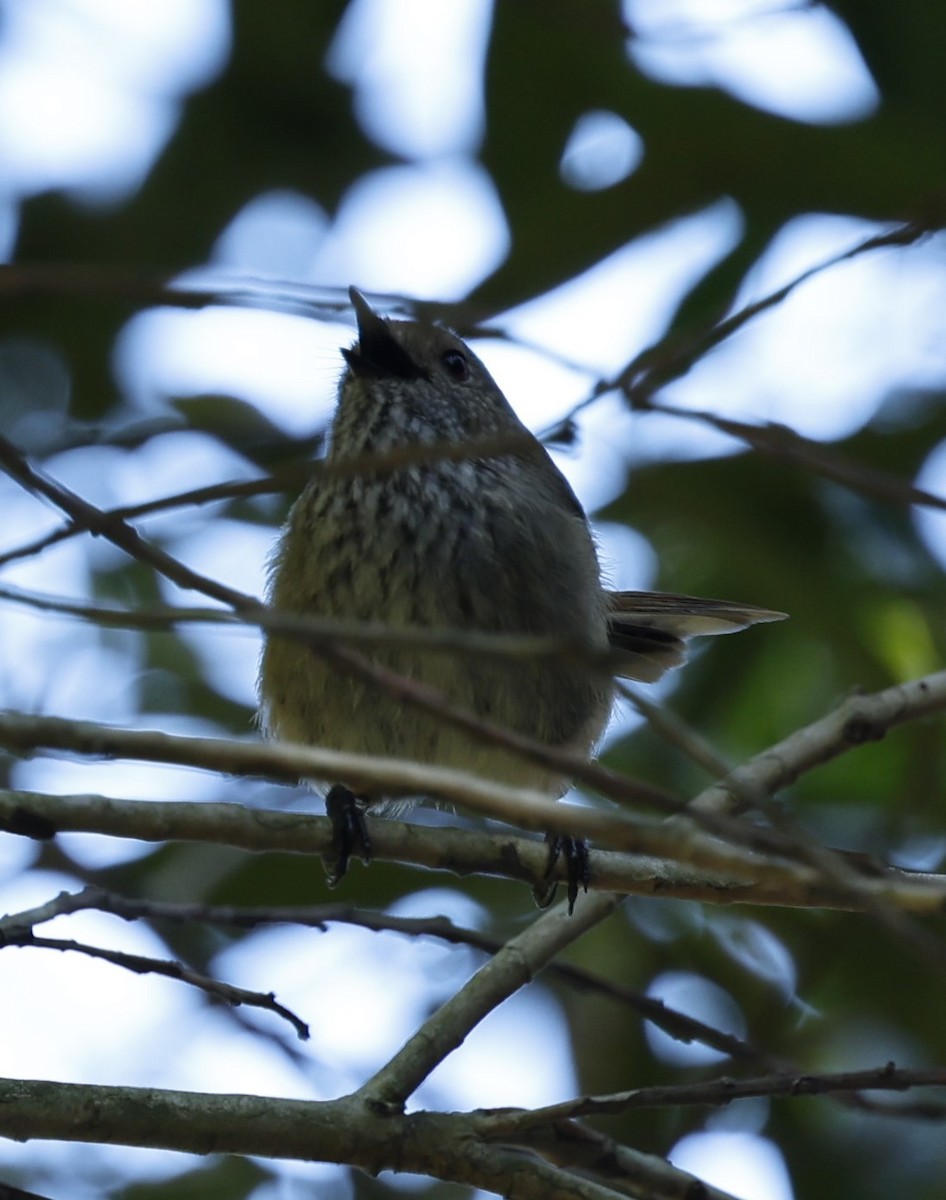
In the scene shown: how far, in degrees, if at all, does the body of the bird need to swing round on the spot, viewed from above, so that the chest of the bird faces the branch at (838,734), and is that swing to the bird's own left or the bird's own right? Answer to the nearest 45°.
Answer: approximately 90° to the bird's own left

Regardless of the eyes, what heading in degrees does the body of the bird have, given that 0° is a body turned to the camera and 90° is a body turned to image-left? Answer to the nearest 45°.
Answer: approximately 45°
